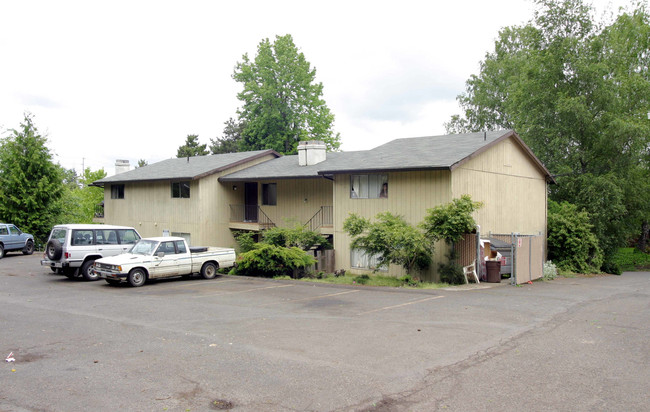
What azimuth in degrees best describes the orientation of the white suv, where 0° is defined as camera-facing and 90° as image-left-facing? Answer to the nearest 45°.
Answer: approximately 225°

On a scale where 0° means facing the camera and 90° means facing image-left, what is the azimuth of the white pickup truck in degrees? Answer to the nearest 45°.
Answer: approximately 45°

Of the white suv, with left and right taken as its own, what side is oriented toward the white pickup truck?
right

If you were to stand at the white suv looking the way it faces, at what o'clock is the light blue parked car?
The light blue parked car is roughly at 10 o'clock from the white suv.

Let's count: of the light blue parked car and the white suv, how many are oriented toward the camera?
0

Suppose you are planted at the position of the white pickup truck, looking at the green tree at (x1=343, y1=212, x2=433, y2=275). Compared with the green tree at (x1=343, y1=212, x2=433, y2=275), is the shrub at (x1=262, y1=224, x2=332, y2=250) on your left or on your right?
left

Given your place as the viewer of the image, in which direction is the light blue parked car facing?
facing away from the viewer and to the right of the viewer

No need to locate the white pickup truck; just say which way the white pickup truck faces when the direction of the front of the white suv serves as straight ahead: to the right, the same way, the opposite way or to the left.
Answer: the opposite way
